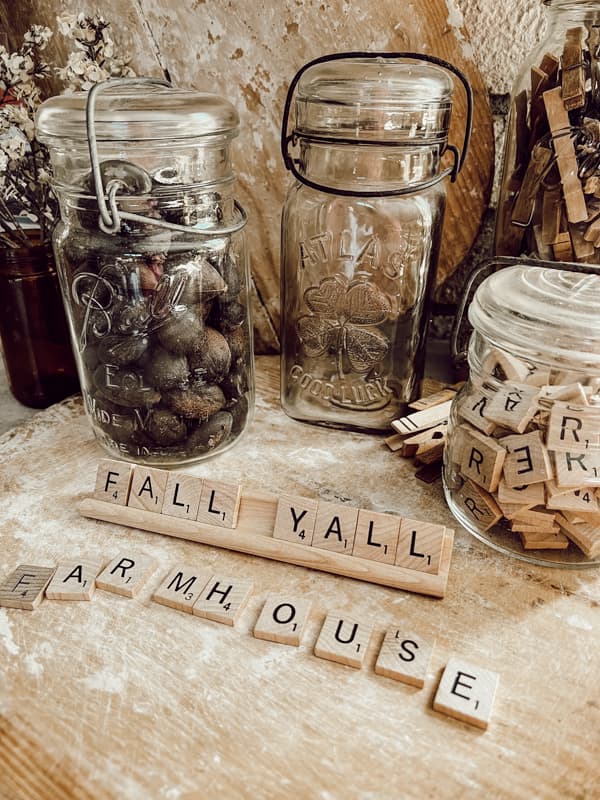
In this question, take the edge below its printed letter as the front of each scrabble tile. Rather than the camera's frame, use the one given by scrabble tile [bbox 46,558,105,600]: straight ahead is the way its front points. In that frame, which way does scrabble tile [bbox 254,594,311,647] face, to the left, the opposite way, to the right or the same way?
the same way

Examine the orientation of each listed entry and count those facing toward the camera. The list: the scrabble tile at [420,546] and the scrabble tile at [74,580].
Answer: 2

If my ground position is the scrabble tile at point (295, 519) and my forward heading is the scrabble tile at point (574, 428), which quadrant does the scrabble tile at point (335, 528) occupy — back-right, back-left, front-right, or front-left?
front-right

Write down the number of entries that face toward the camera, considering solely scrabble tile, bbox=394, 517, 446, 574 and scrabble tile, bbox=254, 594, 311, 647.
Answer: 2

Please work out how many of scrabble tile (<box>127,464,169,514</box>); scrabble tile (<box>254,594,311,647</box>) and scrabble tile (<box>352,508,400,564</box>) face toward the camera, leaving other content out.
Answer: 3

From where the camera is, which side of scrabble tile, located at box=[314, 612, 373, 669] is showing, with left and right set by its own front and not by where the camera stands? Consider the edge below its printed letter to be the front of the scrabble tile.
front
